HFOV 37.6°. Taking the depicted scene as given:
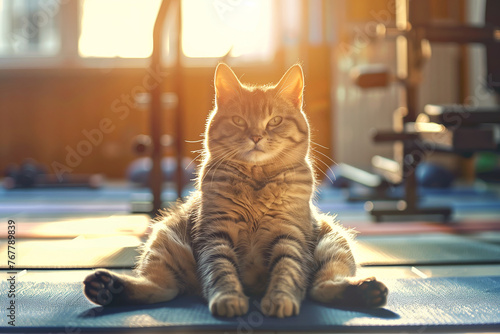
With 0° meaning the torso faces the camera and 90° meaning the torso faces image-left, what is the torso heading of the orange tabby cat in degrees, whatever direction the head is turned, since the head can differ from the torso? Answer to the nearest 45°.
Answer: approximately 0°

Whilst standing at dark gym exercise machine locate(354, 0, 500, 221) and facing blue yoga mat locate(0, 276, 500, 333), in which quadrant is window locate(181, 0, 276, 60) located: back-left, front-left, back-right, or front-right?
back-right

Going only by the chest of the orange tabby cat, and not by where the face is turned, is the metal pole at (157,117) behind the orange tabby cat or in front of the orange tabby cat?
behind

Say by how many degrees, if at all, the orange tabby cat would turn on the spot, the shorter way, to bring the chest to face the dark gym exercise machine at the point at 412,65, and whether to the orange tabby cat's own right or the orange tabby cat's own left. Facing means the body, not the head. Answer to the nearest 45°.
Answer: approximately 135° to the orange tabby cat's own left

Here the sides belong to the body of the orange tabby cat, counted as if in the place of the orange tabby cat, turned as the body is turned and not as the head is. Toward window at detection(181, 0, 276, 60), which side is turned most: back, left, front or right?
back

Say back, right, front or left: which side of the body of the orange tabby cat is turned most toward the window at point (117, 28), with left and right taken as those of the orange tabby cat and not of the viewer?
back
